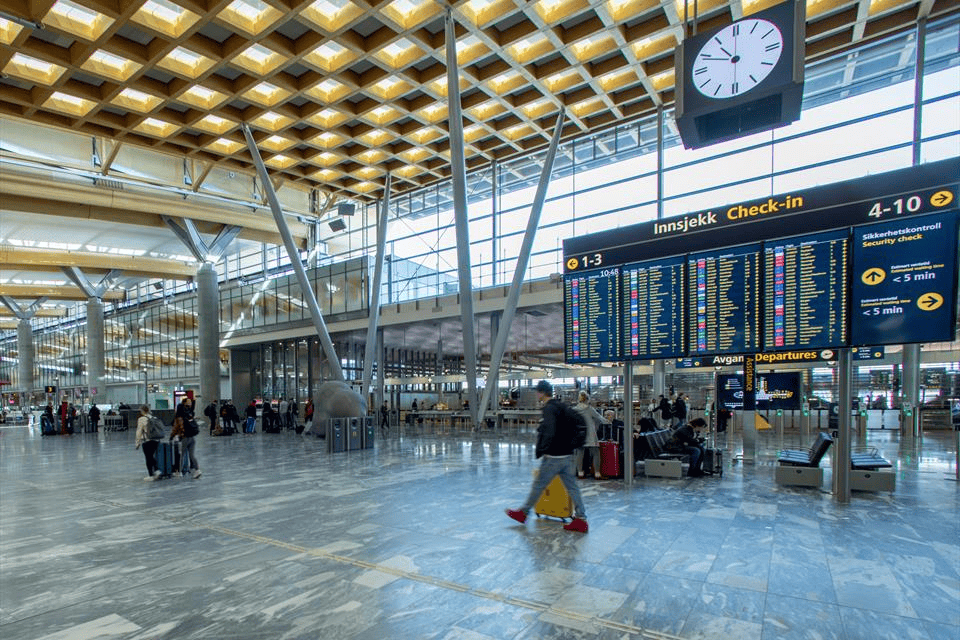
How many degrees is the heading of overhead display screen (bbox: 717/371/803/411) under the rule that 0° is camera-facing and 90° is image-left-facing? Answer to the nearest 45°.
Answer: approximately 0°

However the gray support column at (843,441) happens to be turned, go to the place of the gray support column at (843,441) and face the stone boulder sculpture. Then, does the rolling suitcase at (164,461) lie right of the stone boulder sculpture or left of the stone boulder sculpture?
left

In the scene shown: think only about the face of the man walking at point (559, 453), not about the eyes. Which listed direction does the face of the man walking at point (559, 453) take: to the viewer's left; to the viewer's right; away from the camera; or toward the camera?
to the viewer's left

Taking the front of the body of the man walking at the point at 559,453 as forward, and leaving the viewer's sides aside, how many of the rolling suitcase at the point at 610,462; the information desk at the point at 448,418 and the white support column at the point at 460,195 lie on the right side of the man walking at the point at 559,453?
3

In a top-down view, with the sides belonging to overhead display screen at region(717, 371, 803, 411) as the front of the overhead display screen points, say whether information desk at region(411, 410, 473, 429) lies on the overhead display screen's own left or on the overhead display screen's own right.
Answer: on the overhead display screen's own right

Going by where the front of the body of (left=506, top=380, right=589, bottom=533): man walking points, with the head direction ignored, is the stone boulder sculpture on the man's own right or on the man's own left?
on the man's own right
